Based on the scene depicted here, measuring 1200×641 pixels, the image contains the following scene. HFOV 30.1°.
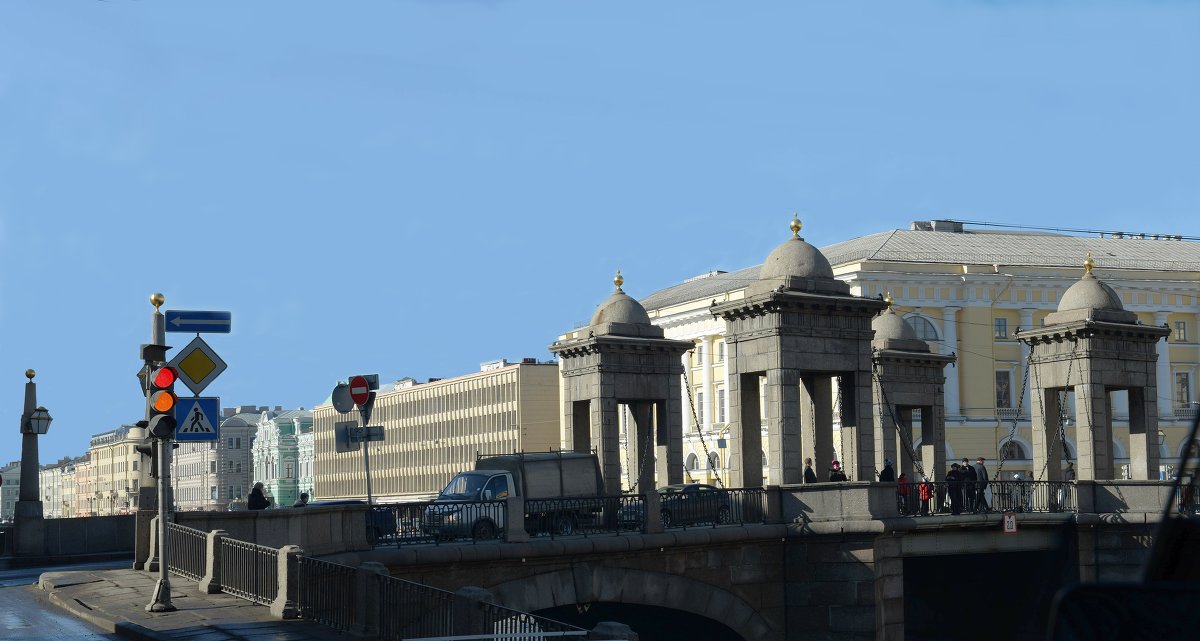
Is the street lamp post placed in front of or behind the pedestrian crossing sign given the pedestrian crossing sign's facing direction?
behind

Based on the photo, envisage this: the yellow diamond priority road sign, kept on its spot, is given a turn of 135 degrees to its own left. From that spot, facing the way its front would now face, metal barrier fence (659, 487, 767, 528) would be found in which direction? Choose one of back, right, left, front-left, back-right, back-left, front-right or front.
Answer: front

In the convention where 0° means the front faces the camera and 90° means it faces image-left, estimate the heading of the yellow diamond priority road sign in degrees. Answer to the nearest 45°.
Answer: approximately 0°

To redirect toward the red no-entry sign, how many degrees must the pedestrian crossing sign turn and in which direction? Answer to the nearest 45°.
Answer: approximately 135° to its left

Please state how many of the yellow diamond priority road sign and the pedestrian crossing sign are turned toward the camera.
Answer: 2
